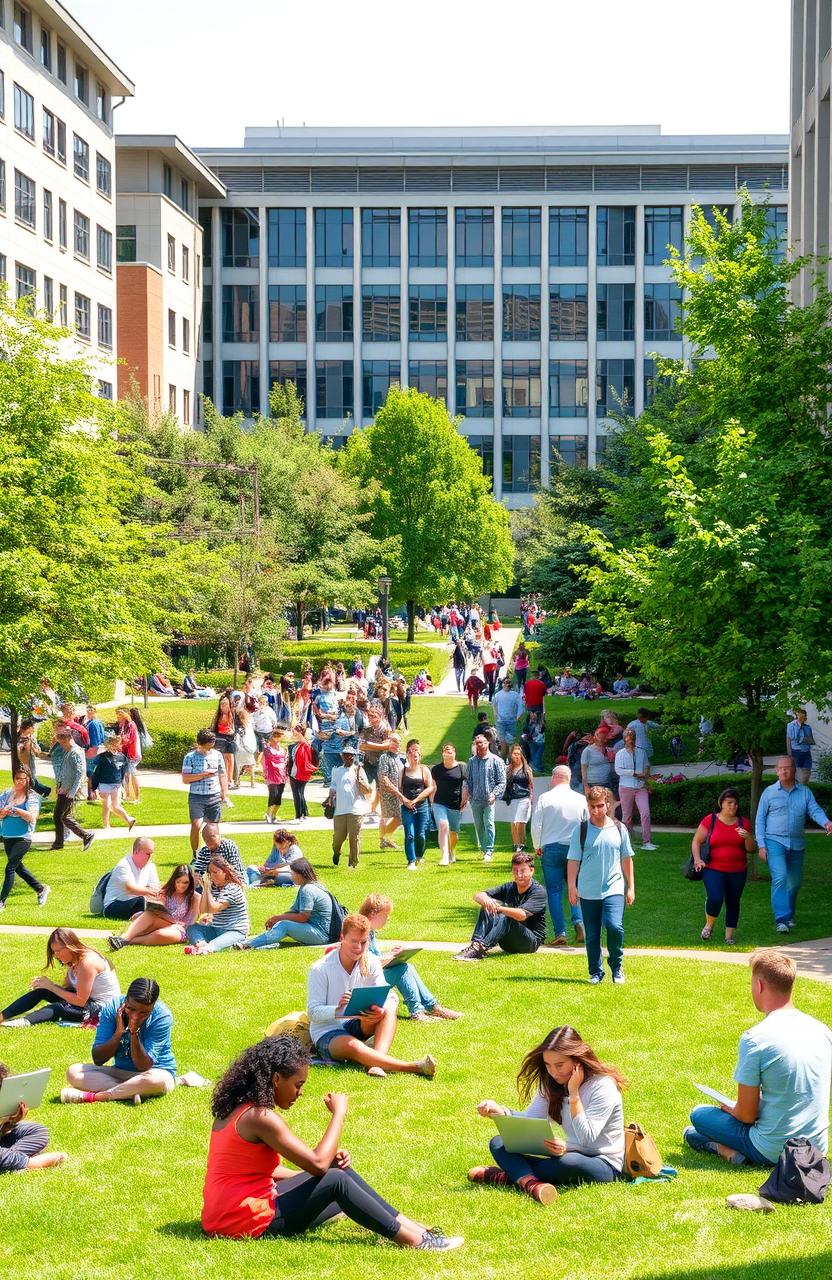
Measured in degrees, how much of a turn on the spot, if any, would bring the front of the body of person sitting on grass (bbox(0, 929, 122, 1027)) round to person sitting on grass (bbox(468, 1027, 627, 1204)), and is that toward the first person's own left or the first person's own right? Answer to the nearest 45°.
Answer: approximately 135° to the first person's own left

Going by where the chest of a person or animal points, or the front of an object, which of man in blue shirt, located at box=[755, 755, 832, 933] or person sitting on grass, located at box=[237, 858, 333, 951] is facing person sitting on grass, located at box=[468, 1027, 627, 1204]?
the man in blue shirt

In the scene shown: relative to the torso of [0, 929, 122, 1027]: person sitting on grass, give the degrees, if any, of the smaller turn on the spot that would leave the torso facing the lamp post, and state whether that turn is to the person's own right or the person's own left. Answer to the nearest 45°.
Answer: approximately 90° to the person's own right

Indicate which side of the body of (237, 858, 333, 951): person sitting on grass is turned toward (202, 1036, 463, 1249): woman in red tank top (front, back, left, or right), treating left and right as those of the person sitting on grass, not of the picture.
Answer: left

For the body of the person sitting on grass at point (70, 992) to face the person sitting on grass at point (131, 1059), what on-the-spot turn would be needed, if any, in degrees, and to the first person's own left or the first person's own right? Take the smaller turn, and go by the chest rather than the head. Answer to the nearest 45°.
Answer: approximately 90° to the first person's own left

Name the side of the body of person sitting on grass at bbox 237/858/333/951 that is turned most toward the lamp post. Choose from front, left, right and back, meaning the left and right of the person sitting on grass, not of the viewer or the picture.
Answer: right

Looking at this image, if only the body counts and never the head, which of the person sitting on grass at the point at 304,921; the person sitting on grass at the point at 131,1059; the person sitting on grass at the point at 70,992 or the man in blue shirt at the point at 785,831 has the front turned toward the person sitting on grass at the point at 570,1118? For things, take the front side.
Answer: the man in blue shirt

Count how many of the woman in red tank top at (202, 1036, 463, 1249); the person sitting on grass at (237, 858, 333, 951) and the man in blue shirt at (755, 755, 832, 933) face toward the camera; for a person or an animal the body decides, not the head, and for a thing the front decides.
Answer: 1

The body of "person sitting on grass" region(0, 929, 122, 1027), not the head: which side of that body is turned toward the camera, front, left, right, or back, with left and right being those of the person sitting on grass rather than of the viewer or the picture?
left

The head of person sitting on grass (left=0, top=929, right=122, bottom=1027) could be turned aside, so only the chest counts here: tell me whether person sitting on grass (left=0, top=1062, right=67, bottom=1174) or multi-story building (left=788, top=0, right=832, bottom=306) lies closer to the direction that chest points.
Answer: the person sitting on grass

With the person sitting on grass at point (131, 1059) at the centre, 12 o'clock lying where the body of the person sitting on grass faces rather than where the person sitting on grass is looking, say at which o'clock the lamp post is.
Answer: The lamp post is roughly at 5 o'clock from the person sitting on grass.

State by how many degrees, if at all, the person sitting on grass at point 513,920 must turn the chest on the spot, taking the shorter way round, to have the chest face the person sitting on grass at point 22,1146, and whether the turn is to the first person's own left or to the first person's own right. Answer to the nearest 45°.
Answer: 0° — they already face them

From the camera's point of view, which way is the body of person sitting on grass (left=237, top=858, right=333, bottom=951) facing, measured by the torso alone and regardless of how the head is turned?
to the viewer's left

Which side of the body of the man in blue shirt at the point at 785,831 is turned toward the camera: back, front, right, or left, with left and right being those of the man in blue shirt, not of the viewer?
front
